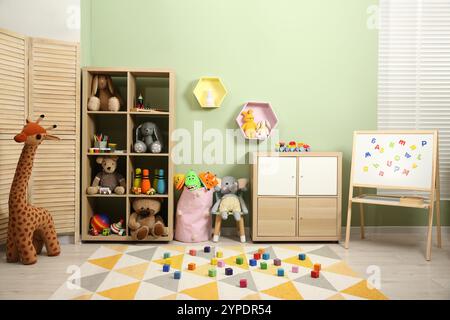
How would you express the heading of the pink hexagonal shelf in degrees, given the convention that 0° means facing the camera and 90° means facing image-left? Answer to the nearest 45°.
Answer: approximately 0°

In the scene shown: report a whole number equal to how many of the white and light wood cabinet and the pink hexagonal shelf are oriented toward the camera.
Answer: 2

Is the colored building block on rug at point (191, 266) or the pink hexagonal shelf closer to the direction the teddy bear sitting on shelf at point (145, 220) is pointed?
the colored building block on rug

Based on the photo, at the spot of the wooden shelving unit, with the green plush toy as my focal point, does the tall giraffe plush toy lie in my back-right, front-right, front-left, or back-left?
back-right

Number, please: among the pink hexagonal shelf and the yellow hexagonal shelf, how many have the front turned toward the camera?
2

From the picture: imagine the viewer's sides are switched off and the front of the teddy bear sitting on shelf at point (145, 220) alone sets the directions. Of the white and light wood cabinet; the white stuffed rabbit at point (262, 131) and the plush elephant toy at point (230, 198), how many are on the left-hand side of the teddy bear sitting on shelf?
3
